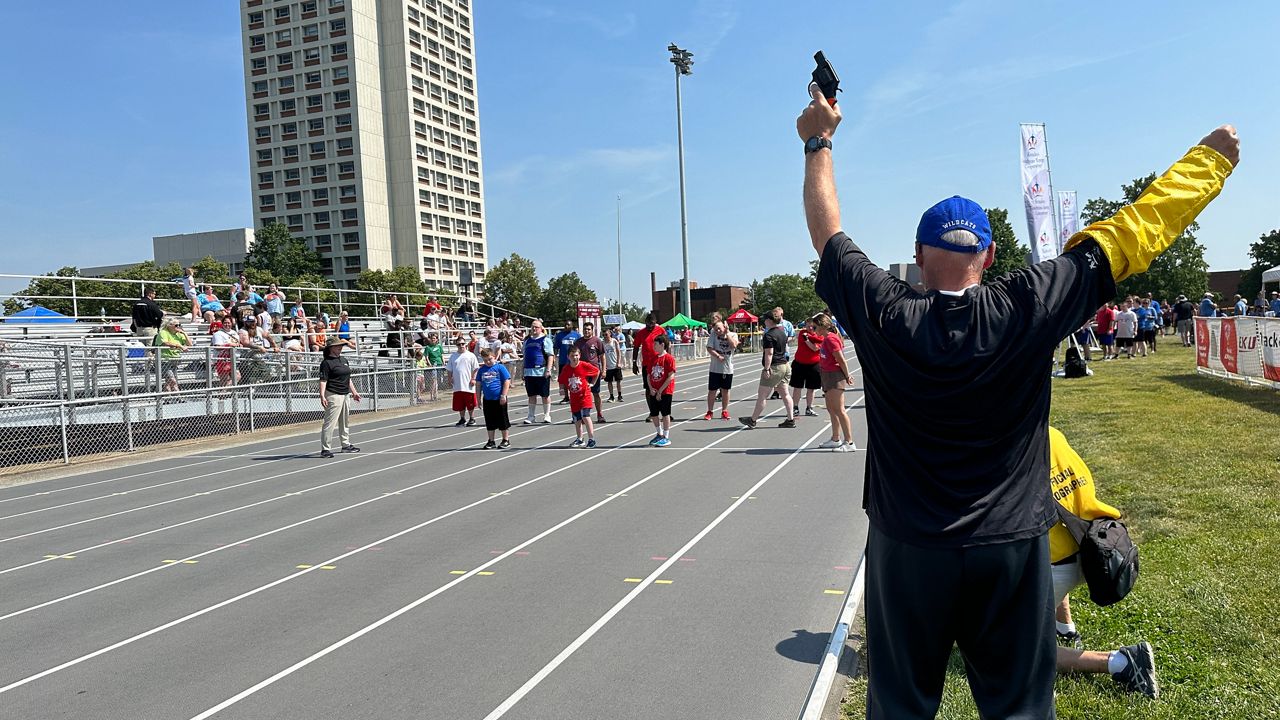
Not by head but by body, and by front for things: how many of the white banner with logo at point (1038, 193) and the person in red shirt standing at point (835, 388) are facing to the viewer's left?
1

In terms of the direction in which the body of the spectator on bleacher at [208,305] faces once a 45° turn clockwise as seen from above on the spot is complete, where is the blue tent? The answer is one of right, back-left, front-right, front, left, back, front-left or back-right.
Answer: right

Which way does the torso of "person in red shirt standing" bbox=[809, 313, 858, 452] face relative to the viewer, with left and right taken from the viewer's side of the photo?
facing to the left of the viewer

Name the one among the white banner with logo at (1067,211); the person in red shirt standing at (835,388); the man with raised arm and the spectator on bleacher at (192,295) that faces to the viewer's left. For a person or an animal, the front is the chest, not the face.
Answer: the person in red shirt standing

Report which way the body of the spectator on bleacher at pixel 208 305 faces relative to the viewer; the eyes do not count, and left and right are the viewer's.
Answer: facing the viewer and to the right of the viewer

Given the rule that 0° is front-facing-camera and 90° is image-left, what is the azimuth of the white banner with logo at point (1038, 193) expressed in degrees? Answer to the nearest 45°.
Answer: approximately 0°

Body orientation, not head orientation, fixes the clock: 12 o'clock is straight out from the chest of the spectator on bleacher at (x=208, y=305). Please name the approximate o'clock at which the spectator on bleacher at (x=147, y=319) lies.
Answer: the spectator on bleacher at (x=147, y=319) is roughly at 2 o'clock from the spectator on bleacher at (x=208, y=305).

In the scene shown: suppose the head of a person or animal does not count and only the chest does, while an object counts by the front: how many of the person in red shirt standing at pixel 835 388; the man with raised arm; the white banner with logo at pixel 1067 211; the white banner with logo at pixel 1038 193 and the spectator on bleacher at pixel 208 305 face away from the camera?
1

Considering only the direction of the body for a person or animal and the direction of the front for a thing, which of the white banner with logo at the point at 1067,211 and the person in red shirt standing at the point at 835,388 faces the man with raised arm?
the white banner with logo

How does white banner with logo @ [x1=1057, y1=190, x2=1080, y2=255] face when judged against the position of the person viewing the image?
facing the viewer

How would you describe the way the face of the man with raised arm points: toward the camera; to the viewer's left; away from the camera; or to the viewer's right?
away from the camera

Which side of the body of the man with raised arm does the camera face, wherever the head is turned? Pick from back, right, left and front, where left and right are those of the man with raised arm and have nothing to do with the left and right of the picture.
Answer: back

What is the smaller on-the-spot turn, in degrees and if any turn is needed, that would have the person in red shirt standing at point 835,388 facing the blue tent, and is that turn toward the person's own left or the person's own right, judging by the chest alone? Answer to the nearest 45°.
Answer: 0° — they already face it

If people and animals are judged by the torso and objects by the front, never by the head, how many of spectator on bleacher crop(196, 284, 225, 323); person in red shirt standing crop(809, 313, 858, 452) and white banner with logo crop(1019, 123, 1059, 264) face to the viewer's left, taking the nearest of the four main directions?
1

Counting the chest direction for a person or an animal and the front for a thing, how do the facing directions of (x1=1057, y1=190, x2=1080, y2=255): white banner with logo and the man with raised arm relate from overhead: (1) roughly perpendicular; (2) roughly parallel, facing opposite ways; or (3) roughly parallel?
roughly parallel, facing opposite ways

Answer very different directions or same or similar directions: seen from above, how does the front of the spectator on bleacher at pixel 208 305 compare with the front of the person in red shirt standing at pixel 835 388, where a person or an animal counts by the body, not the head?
very different directions
